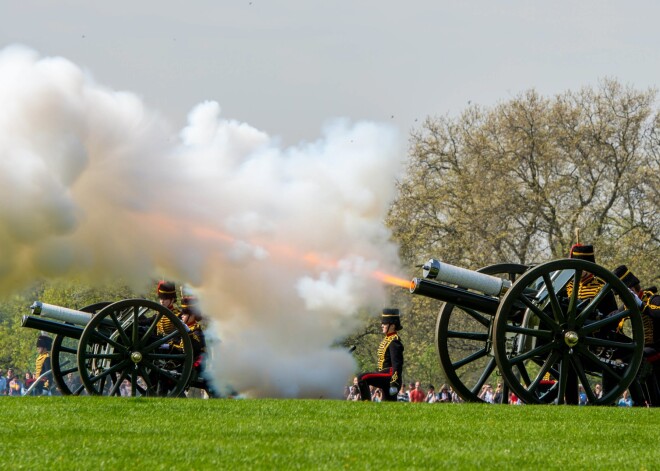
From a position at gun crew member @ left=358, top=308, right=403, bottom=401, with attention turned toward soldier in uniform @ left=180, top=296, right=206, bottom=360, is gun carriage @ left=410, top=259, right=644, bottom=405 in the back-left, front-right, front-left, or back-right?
back-left

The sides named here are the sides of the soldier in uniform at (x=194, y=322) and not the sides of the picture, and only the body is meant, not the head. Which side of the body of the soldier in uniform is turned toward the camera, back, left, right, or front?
left

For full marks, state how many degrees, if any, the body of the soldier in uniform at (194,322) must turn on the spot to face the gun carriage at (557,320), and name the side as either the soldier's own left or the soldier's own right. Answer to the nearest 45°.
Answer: approximately 135° to the soldier's own left

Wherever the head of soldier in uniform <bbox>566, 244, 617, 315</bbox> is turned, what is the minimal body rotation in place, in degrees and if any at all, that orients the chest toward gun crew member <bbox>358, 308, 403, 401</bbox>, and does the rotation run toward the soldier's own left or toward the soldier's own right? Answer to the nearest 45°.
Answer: approximately 90° to the soldier's own right

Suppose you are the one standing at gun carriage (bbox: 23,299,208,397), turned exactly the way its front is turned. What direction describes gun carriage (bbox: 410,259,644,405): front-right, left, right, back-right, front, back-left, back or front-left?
back-left

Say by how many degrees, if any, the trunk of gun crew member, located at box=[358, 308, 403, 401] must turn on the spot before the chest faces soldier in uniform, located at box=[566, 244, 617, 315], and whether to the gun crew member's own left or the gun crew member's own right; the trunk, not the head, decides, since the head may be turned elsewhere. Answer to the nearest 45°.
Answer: approximately 135° to the gun crew member's own left

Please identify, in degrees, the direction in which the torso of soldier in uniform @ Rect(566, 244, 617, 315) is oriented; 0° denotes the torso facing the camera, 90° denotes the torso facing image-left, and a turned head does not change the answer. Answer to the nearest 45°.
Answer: approximately 45°

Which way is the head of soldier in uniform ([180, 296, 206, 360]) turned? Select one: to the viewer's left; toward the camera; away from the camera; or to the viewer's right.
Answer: to the viewer's left

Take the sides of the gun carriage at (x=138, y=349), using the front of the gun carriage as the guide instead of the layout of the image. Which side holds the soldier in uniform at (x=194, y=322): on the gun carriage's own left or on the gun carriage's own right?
on the gun carriage's own right

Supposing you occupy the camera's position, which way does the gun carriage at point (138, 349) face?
facing to the left of the viewer

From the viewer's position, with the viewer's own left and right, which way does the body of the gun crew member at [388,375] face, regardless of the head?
facing to the left of the viewer
